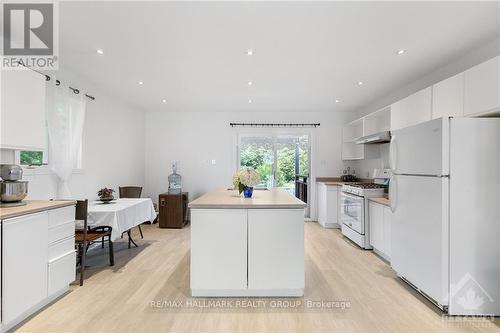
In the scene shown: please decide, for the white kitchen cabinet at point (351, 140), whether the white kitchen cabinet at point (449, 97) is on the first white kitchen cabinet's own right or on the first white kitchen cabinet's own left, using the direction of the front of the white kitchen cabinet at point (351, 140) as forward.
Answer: on the first white kitchen cabinet's own left

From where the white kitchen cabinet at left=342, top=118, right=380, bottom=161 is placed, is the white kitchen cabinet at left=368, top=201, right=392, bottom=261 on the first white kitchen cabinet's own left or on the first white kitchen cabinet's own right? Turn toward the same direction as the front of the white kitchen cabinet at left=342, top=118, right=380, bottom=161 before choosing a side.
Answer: on the first white kitchen cabinet's own left

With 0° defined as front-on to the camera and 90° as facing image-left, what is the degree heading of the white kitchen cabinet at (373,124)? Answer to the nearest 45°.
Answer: approximately 45°

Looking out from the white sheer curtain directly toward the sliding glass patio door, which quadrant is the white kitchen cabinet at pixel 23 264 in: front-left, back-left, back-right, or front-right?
back-right

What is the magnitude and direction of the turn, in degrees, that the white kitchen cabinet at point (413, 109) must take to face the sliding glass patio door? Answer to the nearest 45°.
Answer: approximately 90° to its right

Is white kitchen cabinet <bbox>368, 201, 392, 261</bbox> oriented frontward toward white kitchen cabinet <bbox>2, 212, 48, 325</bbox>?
yes

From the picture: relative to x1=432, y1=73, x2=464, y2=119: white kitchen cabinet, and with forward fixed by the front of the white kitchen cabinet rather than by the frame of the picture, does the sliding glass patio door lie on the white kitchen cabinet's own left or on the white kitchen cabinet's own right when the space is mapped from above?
on the white kitchen cabinet's own right
